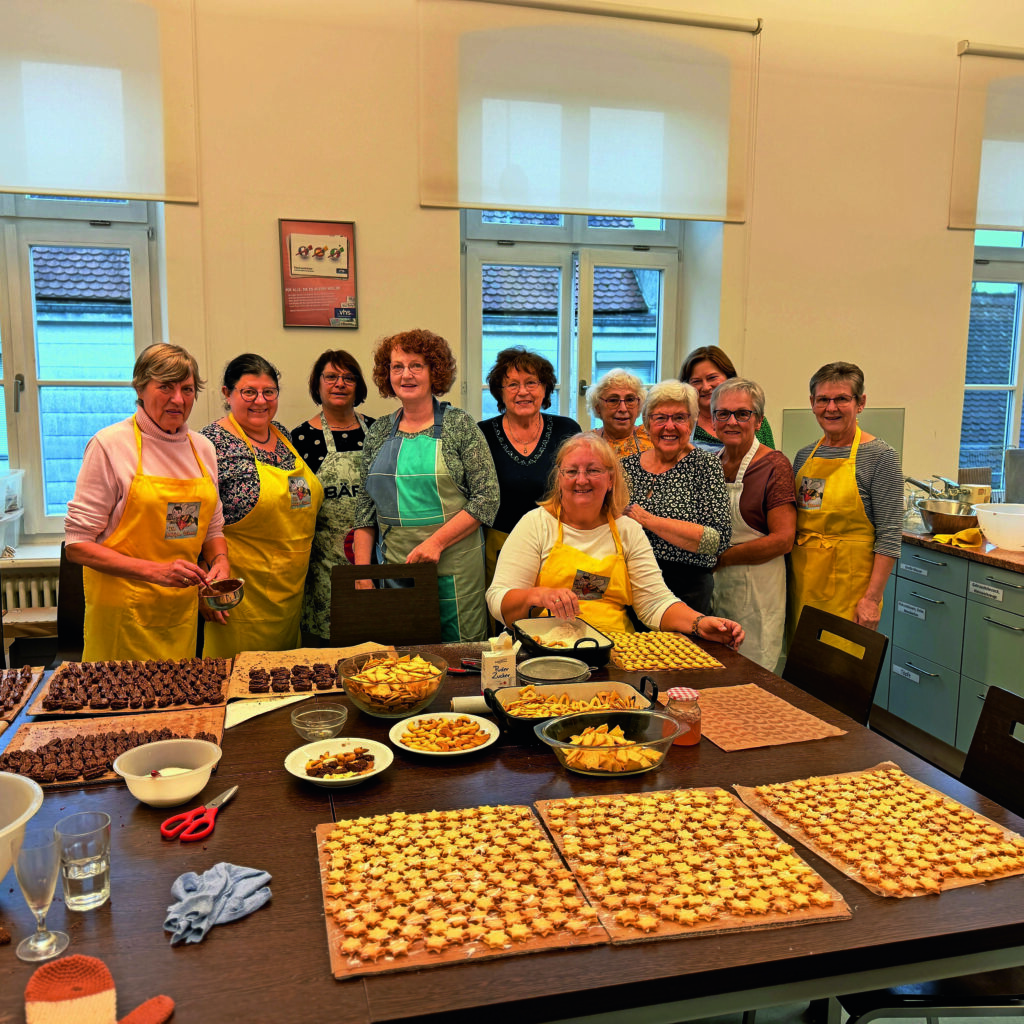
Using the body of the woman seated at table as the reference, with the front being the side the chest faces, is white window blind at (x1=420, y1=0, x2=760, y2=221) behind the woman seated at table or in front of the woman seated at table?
behind

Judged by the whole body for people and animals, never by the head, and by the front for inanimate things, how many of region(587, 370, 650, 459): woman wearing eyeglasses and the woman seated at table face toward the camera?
2

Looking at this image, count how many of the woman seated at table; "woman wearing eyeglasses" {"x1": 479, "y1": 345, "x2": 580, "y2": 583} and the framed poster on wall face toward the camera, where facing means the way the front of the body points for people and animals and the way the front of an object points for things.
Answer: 3

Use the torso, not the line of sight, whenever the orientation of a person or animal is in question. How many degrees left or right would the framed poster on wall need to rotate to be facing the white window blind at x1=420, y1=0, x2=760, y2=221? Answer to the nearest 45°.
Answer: approximately 90° to its left

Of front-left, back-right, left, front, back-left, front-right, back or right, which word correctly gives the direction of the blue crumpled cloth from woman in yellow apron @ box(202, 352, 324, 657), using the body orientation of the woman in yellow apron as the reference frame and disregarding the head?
front-right

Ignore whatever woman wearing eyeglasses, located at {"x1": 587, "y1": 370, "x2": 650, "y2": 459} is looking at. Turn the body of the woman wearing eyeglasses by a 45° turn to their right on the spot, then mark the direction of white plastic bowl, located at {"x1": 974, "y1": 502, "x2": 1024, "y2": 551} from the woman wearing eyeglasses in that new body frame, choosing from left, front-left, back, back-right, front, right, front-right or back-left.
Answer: back-left

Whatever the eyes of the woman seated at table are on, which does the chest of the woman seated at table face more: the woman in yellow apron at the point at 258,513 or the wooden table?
the wooden table

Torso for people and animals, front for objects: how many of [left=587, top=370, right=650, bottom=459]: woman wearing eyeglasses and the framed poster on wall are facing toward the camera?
2

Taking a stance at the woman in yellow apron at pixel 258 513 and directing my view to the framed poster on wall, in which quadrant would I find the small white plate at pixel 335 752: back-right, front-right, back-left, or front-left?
back-right

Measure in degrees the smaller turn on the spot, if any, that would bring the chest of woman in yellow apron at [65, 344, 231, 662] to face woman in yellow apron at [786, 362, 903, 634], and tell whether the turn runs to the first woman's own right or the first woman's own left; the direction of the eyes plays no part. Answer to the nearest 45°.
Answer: approximately 45° to the first woman's own left

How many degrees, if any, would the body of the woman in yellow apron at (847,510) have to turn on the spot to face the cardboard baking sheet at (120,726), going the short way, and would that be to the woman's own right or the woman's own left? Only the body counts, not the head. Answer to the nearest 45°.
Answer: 0° — they already face it

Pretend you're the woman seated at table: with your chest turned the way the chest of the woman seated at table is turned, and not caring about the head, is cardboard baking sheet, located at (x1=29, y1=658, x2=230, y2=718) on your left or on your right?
on your right
